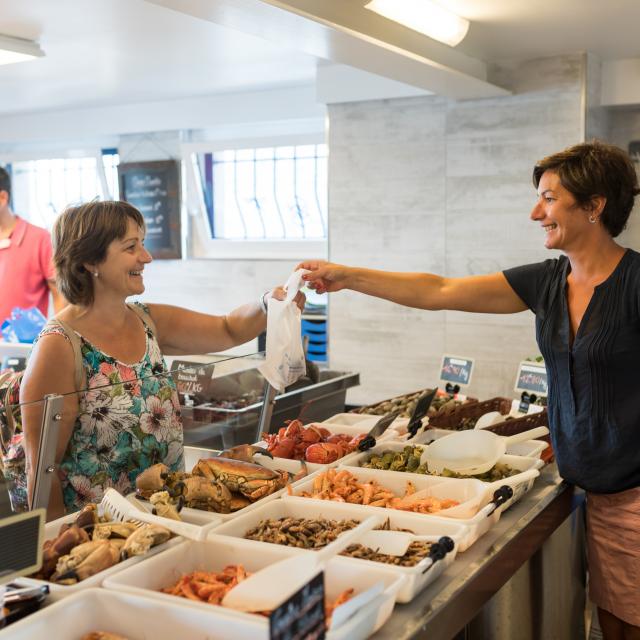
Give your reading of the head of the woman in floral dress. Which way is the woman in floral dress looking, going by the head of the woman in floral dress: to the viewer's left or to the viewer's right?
to the viewer's right

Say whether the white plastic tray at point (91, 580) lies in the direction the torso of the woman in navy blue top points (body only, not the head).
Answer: yes

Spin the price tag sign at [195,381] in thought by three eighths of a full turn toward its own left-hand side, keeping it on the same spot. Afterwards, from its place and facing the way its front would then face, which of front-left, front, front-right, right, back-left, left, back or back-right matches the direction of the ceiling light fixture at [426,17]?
front

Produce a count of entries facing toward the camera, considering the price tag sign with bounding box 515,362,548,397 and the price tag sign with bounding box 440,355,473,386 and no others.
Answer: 2

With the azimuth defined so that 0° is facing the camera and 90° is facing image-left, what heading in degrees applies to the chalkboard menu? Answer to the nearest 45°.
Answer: approximately 0°

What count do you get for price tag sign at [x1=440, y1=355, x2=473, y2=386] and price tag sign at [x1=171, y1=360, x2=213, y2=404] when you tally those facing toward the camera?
2

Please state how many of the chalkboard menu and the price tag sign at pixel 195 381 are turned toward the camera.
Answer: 2

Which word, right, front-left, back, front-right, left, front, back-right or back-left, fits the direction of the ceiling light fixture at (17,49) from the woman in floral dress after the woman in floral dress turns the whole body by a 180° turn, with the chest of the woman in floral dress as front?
front-right

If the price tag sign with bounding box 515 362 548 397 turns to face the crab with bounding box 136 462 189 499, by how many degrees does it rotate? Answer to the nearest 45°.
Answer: approximately 45° to its right

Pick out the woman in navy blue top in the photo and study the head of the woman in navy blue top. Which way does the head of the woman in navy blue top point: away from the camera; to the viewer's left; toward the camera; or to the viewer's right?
to the viewer's left

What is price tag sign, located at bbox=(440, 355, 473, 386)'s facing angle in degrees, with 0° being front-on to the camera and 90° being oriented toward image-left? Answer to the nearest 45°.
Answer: approximately 0°

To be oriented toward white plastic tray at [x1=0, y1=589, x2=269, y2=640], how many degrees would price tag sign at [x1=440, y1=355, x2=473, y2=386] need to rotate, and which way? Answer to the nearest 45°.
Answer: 0° — it already faces it
